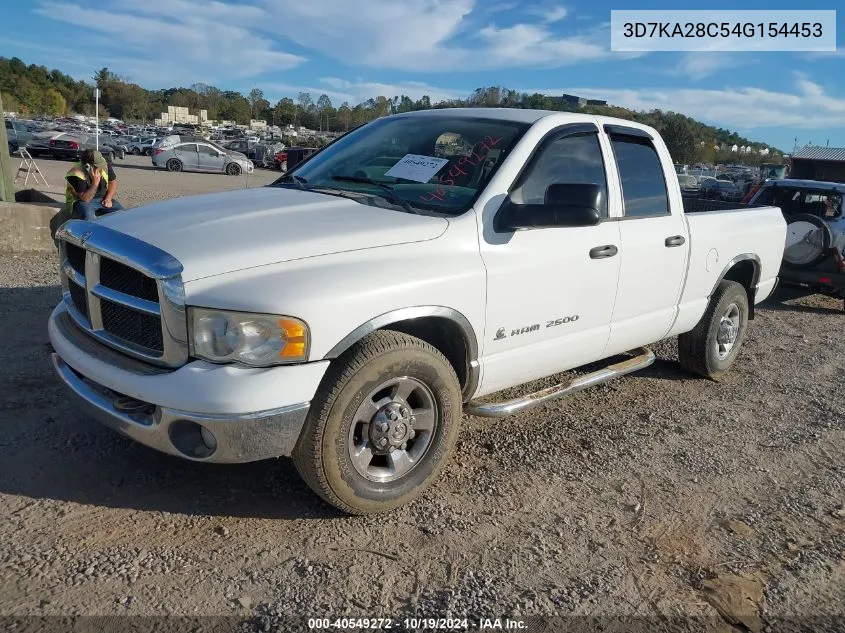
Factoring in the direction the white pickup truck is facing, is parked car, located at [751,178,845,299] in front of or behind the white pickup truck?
behind

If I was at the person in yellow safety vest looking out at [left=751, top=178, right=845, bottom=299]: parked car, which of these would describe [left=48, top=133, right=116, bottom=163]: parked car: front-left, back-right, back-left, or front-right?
back-left

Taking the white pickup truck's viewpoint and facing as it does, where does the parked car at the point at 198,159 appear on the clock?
The parked car is roughly at 4 o'clock from the white pickup truck.

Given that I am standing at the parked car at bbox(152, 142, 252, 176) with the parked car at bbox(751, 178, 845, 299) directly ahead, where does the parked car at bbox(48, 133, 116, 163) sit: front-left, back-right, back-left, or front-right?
back-right

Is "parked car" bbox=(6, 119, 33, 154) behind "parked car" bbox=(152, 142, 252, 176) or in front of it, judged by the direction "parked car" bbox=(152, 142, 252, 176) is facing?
behind

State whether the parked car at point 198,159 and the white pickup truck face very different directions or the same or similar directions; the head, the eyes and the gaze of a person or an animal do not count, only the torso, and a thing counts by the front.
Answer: very different directions

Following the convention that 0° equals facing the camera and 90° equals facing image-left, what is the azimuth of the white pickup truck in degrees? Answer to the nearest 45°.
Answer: approximately 45°

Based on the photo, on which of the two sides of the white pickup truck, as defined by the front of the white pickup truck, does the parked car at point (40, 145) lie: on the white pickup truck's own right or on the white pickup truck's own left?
on the white pickup truck's own right

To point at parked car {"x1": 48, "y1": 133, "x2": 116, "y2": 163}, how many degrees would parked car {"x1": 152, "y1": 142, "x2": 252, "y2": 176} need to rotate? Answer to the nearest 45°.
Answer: approximately 180°

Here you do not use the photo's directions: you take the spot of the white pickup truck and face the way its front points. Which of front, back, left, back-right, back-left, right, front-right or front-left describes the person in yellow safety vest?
right

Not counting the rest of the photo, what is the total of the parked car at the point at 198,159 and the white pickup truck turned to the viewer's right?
1

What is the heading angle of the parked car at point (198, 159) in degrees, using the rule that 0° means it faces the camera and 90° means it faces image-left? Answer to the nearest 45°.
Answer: approximately 270°

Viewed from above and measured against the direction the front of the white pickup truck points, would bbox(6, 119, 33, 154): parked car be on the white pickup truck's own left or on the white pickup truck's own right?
on the white pickup truck's own right

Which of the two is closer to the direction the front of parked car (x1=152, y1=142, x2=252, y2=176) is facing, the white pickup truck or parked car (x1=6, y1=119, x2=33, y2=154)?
the white pickup truck
